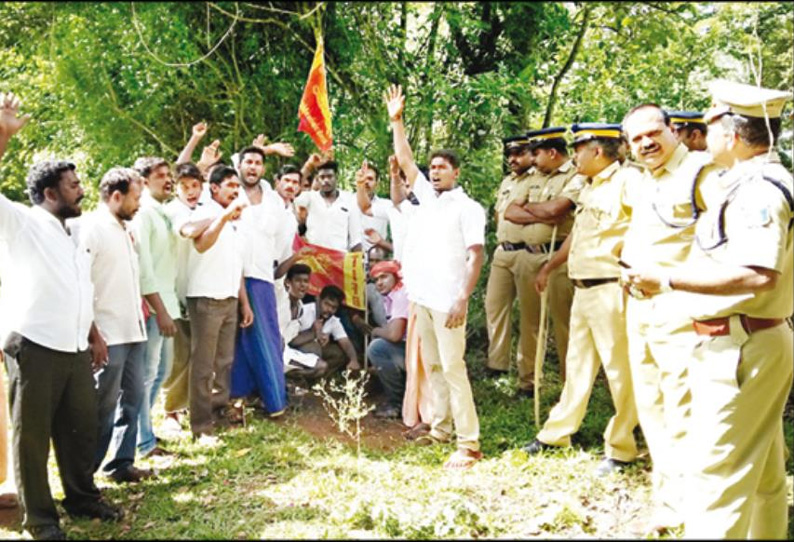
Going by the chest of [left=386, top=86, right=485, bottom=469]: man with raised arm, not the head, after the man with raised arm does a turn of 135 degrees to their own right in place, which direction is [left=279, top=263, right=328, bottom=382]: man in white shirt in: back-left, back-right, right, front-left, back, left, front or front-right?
front-left

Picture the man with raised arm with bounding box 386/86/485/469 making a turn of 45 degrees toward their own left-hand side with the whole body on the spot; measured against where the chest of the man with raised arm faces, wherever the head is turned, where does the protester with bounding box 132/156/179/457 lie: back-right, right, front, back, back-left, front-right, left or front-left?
right

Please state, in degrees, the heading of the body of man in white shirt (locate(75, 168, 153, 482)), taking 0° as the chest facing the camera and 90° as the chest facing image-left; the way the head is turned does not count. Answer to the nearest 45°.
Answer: approximately 270°

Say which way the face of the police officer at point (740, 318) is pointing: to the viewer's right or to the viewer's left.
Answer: to the viewer's left

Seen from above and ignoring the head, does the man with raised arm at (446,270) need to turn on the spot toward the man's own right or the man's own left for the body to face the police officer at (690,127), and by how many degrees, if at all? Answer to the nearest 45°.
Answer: approximately 135° to the man's own left

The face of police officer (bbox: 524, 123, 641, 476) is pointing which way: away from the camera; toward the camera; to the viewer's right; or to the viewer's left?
to the viewer's left

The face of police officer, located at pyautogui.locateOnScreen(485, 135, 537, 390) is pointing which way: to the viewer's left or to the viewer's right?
to the viewer's left

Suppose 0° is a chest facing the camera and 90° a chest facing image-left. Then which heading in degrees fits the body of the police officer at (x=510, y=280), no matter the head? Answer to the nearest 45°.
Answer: approximately 45°

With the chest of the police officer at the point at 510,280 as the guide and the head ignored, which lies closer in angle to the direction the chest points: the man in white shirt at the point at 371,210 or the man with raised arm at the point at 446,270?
the man with raised arm

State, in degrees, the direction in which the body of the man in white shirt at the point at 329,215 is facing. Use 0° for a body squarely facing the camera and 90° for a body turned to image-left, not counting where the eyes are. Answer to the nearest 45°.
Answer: approximately 0°

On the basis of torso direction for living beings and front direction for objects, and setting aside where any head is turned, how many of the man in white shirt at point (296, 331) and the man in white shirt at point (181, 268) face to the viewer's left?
0

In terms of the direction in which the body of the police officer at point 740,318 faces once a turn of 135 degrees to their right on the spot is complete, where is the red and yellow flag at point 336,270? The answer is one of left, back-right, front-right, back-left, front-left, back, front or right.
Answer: left

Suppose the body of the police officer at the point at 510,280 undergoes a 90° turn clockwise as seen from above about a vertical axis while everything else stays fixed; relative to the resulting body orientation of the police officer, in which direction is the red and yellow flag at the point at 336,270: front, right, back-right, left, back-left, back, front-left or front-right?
front-left

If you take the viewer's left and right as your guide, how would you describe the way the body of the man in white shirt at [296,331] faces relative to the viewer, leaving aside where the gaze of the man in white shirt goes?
facing the viewer and to the right of the viewer
